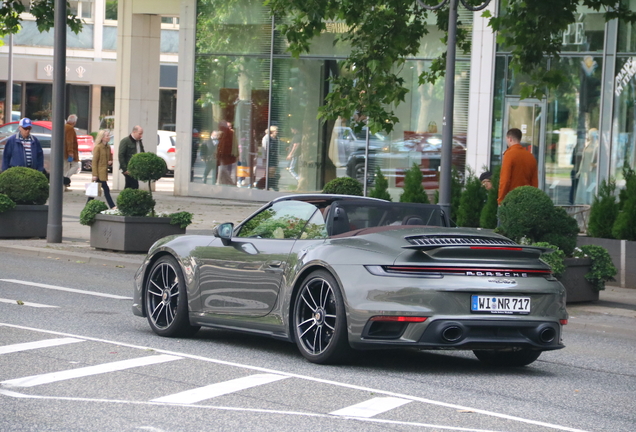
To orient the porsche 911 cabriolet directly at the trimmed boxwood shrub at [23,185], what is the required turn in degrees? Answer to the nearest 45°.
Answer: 0° — it already faces it

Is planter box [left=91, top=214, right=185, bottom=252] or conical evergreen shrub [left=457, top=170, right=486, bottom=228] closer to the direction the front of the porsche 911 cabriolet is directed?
the planter box

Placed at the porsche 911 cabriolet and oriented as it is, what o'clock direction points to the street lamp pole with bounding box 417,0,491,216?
The street lamp pole is roughly at 2 o'clock from the porsche 911 cabriolet.

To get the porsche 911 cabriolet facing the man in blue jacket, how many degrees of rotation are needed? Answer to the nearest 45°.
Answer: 0° — it already faces them

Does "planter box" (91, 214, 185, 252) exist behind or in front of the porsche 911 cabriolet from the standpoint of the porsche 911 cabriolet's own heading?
in front

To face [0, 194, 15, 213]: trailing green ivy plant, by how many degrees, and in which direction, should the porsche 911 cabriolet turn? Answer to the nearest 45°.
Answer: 0° — it already faces it

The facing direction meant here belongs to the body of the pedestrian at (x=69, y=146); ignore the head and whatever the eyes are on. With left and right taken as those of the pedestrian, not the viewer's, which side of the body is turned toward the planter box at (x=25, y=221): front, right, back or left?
right

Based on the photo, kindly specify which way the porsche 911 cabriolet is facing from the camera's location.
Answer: facing away from the viewer and to the left of the viewer

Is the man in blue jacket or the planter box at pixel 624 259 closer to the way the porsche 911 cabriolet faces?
the man in blue jacket

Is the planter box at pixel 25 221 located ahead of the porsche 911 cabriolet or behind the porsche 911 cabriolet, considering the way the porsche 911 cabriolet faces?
ahead
